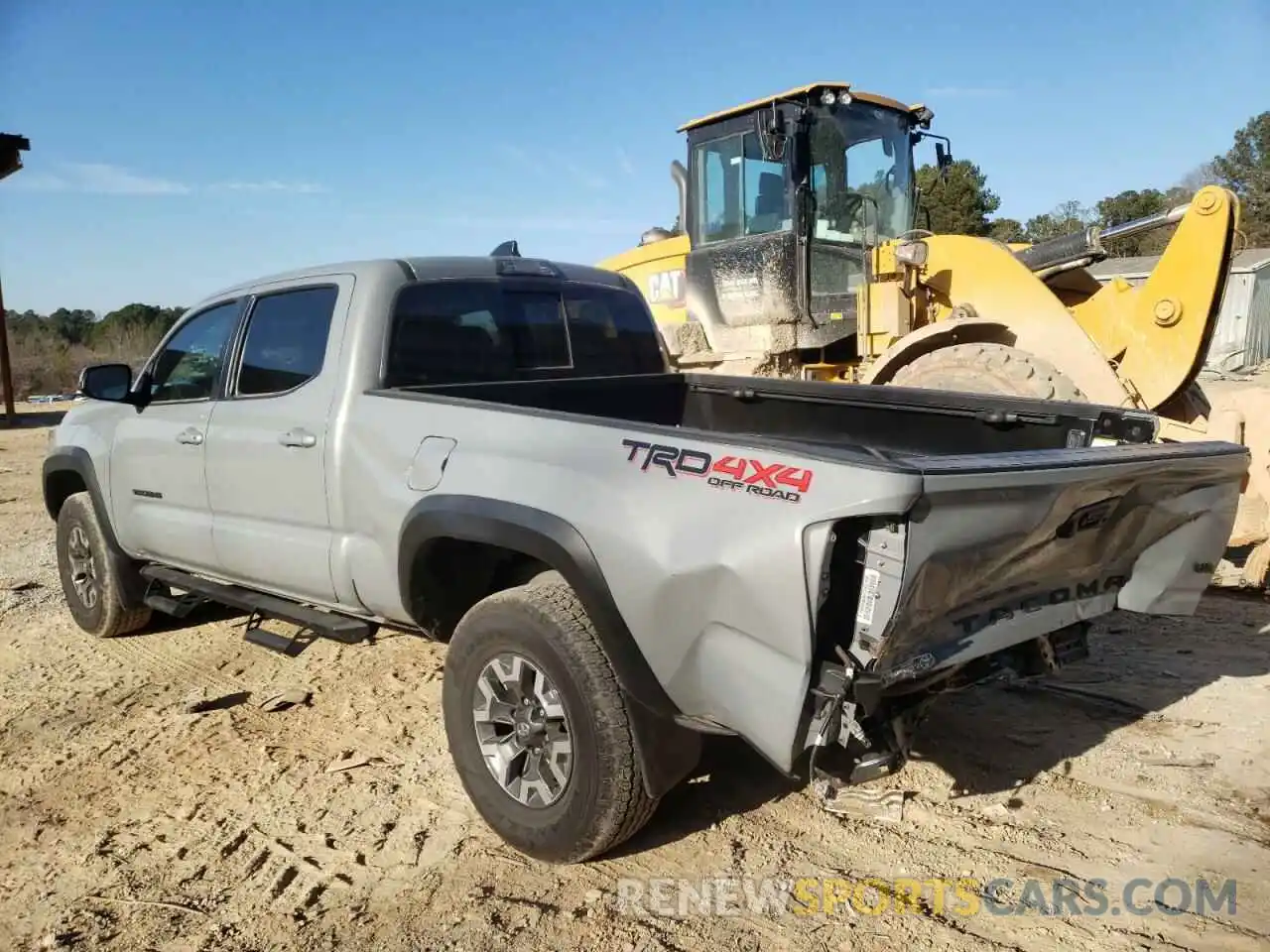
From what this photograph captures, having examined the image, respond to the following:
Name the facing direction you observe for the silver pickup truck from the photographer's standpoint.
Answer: facing away from the viewer and to the left of the viewer

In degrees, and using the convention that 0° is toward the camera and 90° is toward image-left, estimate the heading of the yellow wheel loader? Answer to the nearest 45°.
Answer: approximately 315°

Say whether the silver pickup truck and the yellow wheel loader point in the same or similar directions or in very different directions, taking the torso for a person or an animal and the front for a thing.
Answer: very different directions

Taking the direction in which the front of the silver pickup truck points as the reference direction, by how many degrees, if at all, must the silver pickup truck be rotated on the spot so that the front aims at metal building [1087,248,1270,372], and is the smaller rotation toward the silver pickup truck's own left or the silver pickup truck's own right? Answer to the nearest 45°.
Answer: approximately 90° to the silver pickup truck's own right
